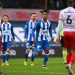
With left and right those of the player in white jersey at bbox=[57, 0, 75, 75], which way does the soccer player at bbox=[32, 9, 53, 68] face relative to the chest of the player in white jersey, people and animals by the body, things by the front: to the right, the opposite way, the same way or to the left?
the opposite way

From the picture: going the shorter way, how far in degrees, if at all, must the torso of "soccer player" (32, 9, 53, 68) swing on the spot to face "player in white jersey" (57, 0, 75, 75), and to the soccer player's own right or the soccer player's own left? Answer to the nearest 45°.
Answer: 0° — they already face them

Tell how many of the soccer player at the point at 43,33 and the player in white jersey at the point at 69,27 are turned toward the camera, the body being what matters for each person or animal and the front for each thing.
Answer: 1

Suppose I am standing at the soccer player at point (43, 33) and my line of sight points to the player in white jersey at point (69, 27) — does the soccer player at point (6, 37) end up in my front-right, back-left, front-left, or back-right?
back-right

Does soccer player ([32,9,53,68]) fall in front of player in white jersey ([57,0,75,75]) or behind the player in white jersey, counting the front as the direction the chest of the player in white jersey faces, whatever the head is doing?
in front

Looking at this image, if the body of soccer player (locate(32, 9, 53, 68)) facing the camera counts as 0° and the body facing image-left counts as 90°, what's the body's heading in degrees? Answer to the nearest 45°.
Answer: approximately 0°

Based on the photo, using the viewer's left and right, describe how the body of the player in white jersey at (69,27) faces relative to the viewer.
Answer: facing away from the viewer
